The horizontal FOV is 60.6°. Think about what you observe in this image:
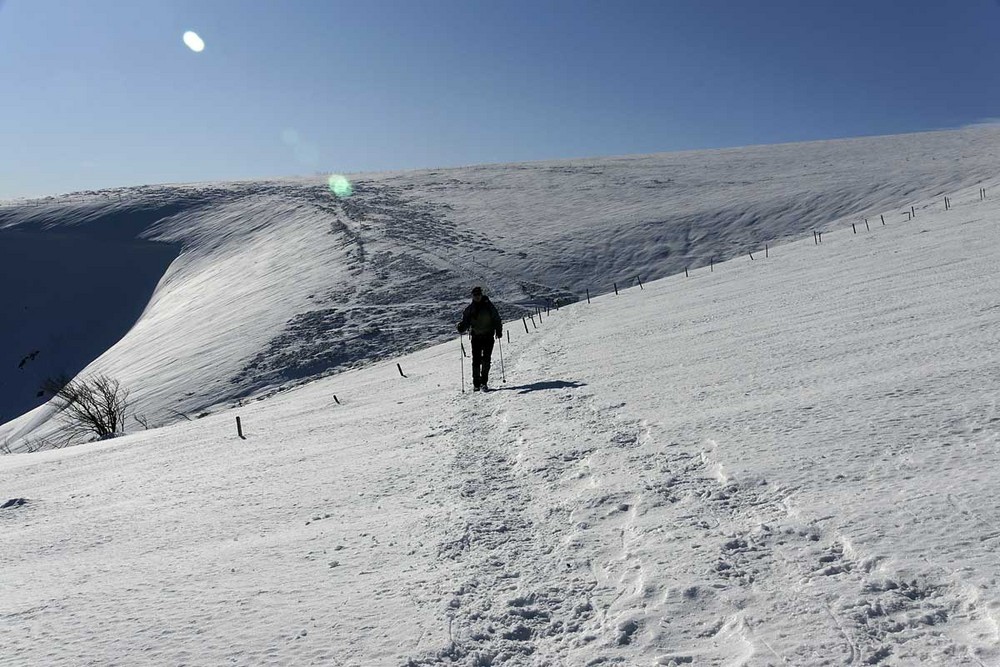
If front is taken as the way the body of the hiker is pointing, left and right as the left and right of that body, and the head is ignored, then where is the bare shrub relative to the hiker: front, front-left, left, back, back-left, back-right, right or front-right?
back-right

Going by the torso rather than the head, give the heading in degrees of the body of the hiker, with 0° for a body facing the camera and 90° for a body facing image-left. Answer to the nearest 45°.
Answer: approximately 0°
